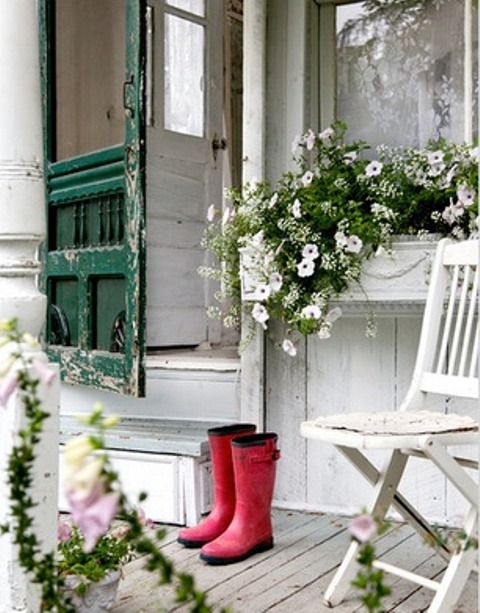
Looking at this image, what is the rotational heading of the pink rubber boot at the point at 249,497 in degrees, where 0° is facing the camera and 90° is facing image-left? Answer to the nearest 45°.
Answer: approximately 45°

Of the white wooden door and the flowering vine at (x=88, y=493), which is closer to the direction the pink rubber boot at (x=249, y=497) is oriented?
the flowering vine

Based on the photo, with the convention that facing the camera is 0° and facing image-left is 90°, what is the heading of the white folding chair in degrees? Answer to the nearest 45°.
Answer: approximately 45°

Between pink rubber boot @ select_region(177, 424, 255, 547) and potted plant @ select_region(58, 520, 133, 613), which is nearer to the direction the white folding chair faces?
the potted plant

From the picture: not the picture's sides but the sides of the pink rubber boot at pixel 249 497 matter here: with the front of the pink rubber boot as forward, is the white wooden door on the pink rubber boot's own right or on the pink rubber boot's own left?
on the pink rubber boot's own right

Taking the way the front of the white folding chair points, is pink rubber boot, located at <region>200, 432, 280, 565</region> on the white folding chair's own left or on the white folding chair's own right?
on the white folding chair's own right

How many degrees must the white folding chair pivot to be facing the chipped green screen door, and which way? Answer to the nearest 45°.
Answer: approximately 90° to its right
